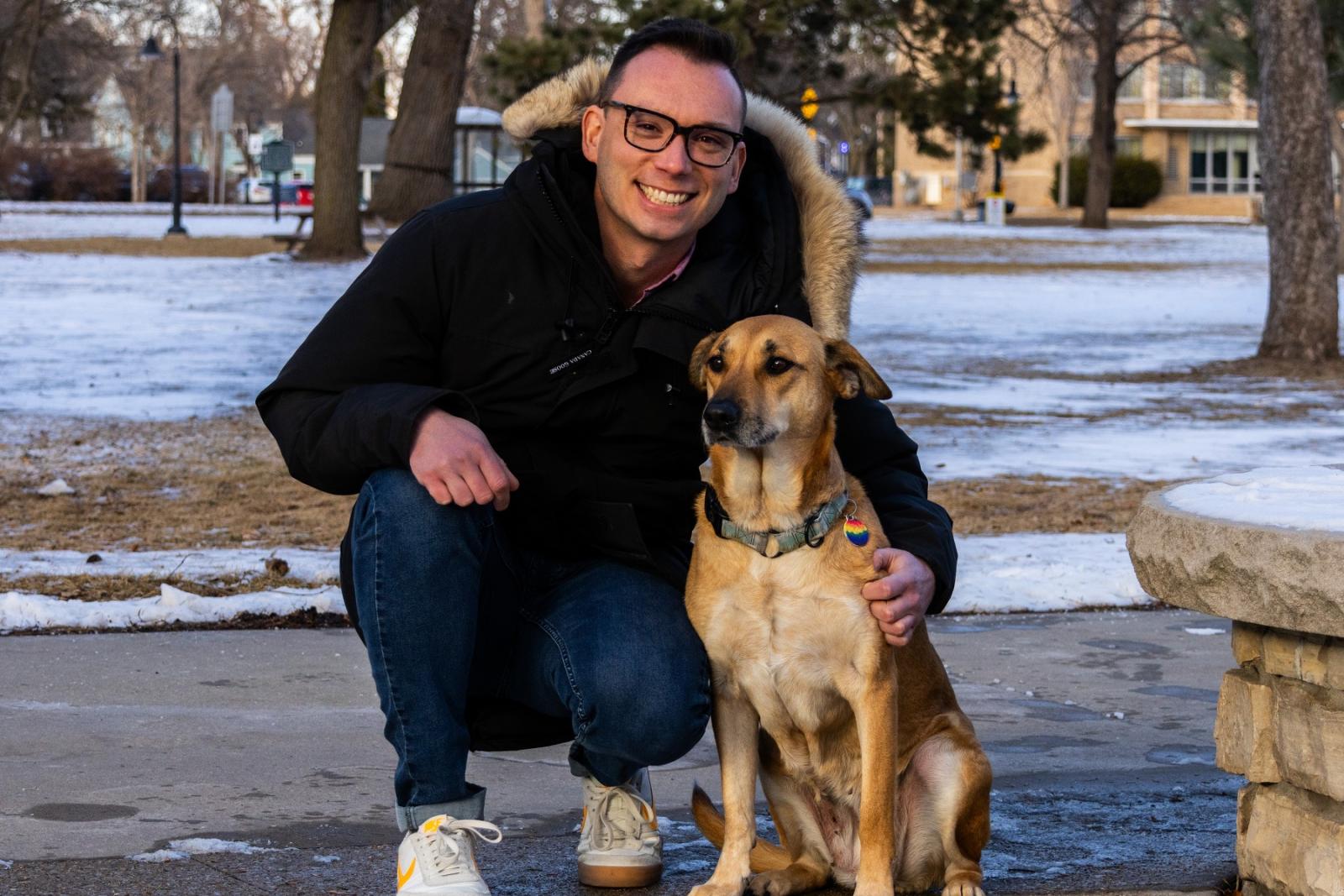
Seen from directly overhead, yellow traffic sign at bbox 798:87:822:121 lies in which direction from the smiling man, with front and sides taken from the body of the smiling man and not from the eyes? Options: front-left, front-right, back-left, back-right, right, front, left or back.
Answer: back

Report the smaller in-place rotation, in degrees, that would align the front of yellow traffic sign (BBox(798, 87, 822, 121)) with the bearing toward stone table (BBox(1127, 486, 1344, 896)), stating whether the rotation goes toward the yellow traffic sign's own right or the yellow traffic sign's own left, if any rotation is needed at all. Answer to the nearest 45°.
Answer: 0° — it already faces it

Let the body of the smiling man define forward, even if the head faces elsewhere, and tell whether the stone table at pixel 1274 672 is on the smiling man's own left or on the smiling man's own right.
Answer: on the smiling man's own left

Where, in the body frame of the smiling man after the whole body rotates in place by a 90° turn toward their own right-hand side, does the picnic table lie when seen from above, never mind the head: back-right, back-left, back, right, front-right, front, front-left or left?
right

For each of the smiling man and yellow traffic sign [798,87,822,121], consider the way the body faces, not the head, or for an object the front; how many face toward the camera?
2

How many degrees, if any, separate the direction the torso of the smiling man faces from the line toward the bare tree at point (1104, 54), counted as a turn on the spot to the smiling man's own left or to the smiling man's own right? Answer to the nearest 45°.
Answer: approximately 180°

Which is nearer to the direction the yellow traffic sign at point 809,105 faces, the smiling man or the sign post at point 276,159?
the smiling man

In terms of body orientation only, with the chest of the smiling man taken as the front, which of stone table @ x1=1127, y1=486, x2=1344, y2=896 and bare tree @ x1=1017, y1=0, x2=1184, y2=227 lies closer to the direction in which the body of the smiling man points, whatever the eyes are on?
the stone table
